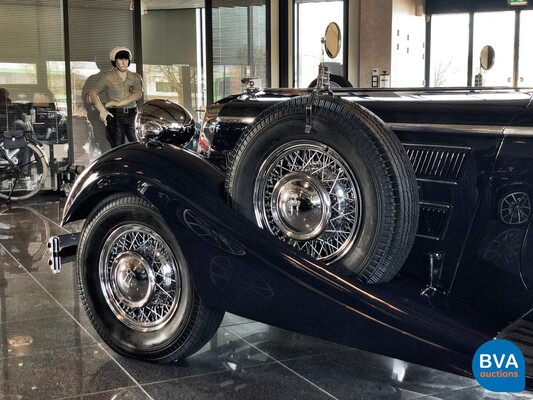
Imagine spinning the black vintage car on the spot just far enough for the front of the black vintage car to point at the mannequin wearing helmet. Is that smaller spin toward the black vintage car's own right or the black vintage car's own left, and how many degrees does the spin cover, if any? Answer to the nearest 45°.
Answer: approximately 45° to the black vintage car's own right
